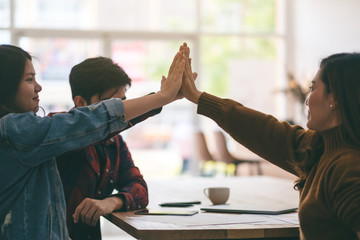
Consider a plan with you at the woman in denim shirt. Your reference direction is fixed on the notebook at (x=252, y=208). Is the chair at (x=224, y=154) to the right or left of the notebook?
left

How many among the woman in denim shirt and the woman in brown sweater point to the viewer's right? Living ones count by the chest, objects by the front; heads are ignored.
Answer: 1

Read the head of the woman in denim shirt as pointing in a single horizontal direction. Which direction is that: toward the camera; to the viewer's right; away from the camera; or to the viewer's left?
to the viewer's right

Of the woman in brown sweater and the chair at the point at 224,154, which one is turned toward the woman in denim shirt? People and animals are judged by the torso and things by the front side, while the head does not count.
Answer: the woman in brown sweater

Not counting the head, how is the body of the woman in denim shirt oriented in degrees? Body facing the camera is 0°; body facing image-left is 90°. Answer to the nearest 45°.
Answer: approximately 270°

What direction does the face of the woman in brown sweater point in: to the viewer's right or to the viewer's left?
to the viewer's left

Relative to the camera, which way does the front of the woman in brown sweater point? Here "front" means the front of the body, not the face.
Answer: to the viewer's left

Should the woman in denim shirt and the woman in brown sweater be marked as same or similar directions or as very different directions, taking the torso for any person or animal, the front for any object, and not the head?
very different directions
